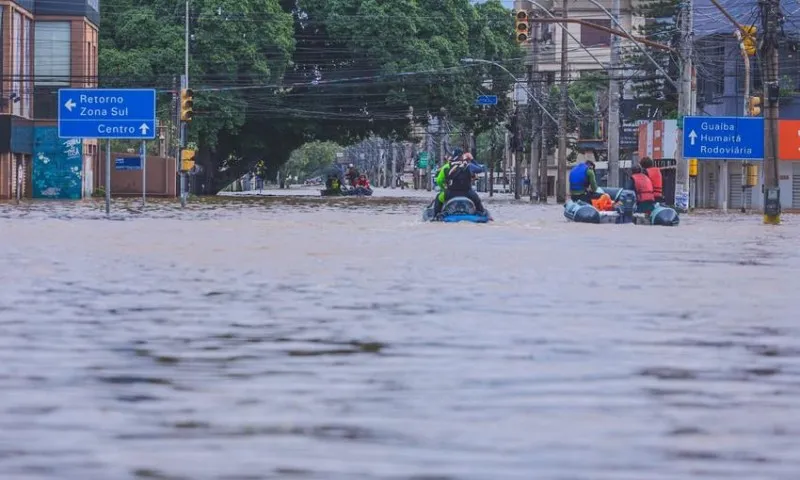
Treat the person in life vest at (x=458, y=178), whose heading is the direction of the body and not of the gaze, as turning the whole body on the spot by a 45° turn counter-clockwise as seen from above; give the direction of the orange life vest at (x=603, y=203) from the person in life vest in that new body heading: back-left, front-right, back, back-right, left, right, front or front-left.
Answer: right

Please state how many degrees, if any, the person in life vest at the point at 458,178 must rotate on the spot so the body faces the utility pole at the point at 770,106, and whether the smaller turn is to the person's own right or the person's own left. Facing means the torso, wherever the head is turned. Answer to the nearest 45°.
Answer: approximately 45° to the person's own right

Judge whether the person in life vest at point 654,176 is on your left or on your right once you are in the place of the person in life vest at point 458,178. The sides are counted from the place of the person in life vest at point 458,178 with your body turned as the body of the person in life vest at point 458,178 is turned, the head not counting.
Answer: on your right

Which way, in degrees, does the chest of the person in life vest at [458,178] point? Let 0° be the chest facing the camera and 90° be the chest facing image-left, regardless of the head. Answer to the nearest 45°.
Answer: approximately 180°

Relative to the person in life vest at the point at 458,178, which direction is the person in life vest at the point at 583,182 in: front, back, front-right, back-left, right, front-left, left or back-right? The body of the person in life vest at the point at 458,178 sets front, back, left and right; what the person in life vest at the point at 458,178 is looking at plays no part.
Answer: front-right
